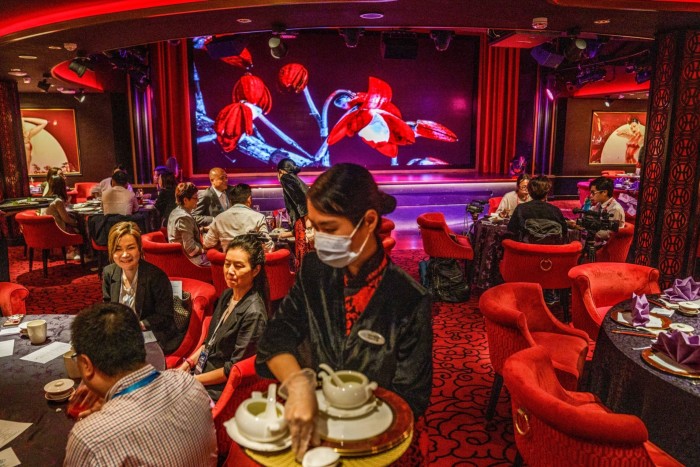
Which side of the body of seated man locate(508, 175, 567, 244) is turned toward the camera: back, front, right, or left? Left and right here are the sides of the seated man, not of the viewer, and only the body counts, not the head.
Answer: back

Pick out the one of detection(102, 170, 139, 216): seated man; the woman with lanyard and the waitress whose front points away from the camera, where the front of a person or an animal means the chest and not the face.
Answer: the seated man

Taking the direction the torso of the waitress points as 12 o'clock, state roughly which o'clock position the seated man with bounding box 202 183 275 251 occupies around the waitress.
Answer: The seated man is roughly at 4 o'clock from the waitress.

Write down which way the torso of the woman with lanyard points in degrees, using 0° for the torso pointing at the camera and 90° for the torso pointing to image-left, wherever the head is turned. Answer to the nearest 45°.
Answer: approximately 45°

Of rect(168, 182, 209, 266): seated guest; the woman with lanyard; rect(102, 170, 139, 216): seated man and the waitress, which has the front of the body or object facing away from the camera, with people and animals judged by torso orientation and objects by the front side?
the seated man

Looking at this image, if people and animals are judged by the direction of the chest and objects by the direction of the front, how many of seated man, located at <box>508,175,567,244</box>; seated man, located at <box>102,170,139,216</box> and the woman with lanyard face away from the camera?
2

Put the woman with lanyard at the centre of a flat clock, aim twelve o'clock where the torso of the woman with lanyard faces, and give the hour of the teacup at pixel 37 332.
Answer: The teacup is roughly at 2 o'clock from the woman with lanyard.

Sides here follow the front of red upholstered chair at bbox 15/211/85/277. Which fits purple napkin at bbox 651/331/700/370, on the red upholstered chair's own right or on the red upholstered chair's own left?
on the red upholstered chair's own right

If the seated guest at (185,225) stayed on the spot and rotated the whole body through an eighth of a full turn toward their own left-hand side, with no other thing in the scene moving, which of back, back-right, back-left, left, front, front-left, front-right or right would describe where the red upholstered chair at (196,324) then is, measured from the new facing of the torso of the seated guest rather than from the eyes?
back-right

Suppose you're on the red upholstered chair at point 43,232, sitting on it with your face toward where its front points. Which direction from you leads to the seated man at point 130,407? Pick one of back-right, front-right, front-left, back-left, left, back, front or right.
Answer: back-right

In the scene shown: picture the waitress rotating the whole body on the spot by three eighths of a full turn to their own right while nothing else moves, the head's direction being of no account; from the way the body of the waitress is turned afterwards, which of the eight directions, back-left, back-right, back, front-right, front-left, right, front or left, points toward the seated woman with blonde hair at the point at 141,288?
front-left

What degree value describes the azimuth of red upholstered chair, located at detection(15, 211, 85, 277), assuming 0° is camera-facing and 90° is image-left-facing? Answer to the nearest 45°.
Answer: approximately 225°

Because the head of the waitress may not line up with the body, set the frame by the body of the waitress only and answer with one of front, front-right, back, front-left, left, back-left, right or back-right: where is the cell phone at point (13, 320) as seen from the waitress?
right

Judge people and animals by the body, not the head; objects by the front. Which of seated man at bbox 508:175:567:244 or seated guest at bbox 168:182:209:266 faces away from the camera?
the seated man
